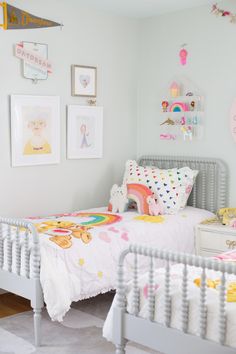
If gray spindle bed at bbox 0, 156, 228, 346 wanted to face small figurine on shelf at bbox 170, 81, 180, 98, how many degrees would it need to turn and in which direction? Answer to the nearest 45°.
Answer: approximately 180°

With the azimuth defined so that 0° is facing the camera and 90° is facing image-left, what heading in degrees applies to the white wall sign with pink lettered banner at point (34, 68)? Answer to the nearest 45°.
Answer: approximately 315°

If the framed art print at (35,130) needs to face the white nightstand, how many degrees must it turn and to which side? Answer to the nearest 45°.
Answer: approximately 45° to its left

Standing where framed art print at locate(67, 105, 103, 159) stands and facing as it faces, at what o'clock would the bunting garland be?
The bunting garland is roughly at 11 o'clock from the framed art print.

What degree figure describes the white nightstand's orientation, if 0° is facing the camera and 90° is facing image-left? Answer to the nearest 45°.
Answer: approximately 45°

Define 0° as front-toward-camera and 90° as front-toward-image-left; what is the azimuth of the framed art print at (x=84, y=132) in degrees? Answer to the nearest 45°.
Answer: approximately 315°

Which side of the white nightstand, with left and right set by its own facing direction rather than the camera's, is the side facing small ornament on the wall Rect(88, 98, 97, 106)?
right

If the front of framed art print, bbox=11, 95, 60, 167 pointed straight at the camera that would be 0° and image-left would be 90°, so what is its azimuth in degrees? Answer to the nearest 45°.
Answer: approximately 315°
